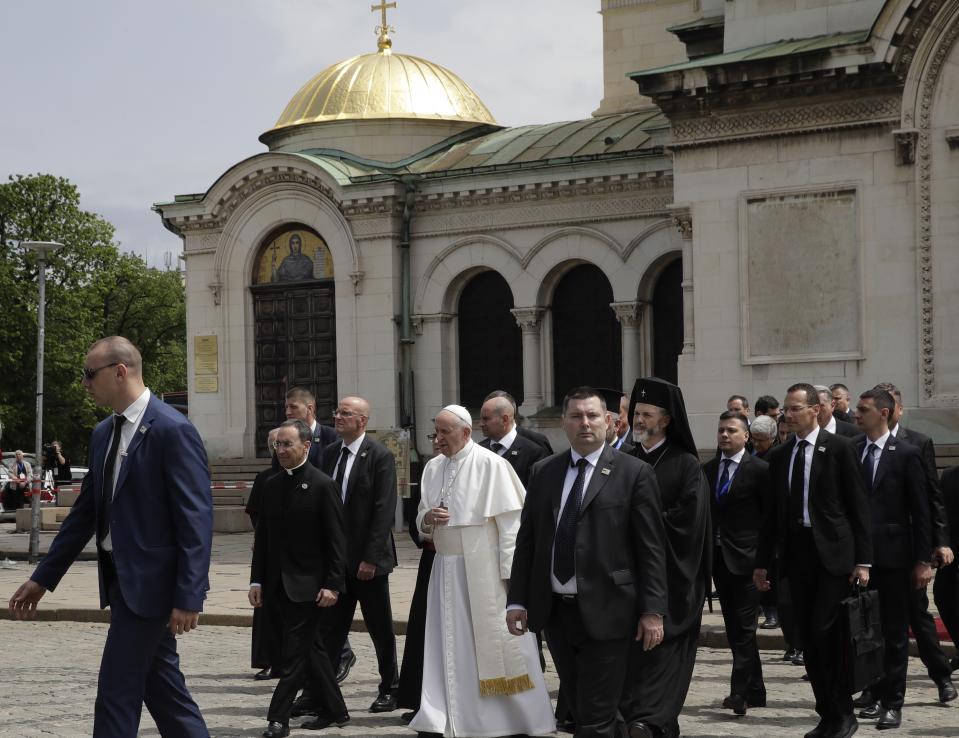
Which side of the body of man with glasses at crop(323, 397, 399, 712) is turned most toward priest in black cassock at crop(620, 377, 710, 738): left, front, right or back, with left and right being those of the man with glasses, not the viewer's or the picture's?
left

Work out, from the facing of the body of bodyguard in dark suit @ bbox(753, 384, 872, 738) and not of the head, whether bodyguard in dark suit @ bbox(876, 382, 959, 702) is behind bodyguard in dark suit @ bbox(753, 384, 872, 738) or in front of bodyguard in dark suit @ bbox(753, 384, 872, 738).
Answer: behind

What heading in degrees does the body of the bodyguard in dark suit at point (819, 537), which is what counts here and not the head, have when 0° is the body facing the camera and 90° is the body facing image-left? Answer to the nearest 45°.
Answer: approximately 45°

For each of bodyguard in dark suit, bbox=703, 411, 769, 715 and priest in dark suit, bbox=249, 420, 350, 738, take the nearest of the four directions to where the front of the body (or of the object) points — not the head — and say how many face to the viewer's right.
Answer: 0

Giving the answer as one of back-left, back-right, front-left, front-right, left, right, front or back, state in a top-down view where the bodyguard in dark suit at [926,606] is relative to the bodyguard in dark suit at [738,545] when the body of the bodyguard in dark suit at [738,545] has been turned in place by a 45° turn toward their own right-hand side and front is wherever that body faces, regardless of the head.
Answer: back

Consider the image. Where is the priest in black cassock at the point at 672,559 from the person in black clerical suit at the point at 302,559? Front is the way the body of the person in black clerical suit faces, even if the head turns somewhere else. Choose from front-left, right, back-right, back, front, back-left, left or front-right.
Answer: left

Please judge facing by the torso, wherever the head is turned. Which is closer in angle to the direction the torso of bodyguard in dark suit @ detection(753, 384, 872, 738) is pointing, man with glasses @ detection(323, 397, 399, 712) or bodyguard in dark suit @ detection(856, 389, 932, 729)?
the man with glasses

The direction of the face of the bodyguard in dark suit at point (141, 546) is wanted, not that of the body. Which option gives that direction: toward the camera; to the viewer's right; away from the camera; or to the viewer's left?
to the viewer's left
